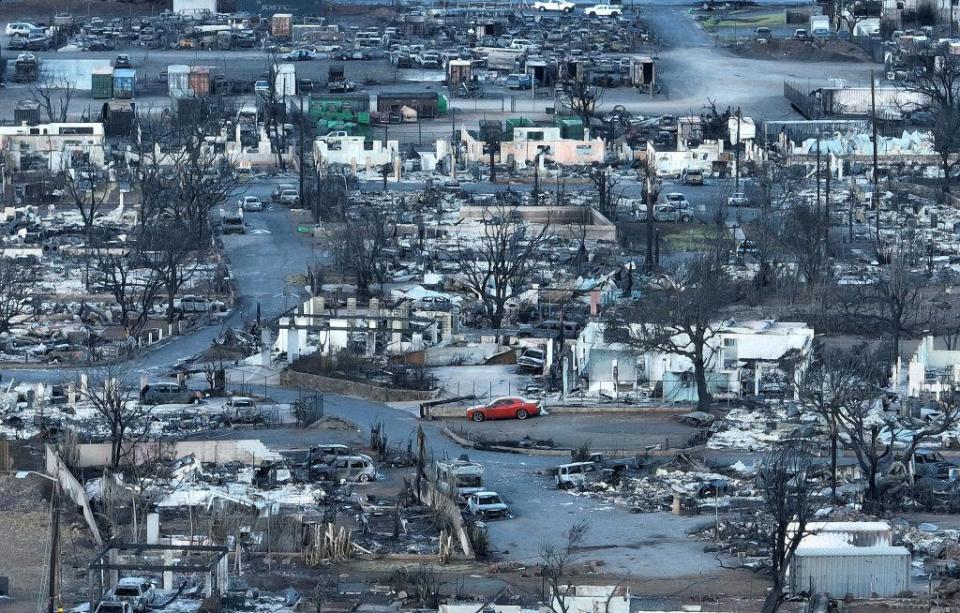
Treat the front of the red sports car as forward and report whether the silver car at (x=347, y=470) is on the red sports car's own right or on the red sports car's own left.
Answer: on the red sports car's own left

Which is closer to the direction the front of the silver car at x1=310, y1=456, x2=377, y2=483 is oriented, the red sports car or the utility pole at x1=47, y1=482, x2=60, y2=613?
the utility pole

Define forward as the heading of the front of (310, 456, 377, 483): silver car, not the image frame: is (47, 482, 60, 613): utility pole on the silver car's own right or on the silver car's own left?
on the silver car's own left

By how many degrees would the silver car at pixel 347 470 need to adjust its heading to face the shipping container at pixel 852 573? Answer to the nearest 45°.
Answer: approximately 135° to its left

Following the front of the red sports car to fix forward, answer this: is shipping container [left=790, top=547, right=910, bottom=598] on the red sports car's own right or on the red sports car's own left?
on the red sports car's own left

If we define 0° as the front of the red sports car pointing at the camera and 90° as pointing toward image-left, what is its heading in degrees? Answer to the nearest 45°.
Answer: approximately 90°

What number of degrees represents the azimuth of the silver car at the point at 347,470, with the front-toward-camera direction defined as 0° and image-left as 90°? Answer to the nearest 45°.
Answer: approximately 90°
